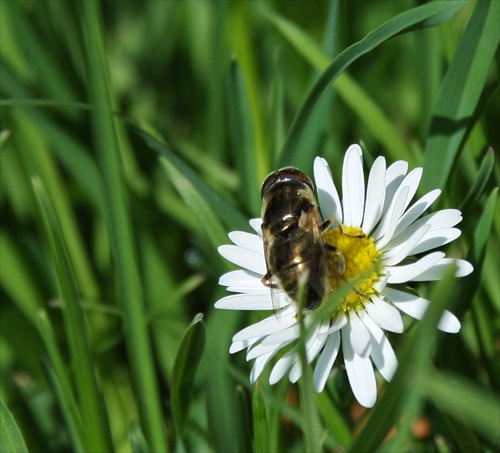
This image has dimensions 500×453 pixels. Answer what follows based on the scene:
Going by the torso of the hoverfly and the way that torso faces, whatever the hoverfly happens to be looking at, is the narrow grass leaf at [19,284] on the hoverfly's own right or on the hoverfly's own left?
on the hoverfly's own left

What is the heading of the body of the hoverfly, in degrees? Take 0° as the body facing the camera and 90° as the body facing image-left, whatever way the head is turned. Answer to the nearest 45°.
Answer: approximately 180°

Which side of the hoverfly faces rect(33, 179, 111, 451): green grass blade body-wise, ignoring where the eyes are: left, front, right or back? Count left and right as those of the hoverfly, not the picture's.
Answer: left

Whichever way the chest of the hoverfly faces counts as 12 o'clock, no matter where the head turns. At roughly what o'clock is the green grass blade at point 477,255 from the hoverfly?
The green grass blade is roughly at 2 o'clock from the hoverfly.

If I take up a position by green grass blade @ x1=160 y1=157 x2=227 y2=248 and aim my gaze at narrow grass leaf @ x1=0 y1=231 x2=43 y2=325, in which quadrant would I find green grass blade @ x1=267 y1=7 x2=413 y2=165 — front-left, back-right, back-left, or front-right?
back-right

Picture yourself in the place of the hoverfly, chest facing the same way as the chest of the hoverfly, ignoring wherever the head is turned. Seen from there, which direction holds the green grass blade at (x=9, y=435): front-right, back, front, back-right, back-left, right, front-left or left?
left
